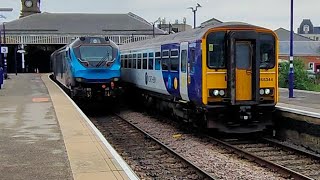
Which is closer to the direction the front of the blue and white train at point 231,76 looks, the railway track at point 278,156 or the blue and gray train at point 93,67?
the railway track

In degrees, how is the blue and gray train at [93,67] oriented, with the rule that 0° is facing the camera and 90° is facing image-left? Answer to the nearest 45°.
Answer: approximately 0°

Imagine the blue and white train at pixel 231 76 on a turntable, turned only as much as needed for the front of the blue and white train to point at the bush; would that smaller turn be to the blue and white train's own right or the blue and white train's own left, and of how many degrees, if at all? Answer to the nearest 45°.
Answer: approximately 135° to the blue and white train's own left

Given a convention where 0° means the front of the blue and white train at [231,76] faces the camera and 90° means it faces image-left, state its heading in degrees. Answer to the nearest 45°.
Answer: approximately 315°

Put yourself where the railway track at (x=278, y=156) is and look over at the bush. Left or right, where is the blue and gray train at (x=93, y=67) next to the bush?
left

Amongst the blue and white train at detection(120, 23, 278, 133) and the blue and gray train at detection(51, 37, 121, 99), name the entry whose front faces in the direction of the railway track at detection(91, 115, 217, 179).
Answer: the blue and gray train at detection(51, 37, 121, 99)

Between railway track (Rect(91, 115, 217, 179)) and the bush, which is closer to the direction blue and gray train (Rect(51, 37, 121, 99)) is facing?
the railway track

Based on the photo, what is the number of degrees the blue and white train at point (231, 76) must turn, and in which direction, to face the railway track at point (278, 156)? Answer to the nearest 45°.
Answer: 0° — it already faces it

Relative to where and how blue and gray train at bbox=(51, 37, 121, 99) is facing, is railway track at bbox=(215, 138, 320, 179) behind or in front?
in front
